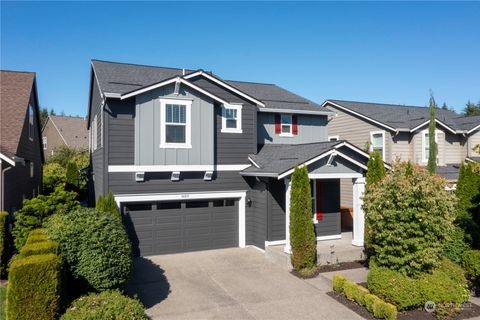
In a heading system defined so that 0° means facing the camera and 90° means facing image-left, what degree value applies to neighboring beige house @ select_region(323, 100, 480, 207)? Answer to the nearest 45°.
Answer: approximately 0°

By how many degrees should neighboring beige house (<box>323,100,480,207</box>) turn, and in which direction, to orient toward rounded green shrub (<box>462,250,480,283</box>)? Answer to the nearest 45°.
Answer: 0° — it already faces it

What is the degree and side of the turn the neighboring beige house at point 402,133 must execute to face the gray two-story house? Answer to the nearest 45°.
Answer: approximately 45° to its right

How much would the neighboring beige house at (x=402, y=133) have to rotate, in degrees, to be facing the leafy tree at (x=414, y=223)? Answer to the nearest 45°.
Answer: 0° — it already faces it

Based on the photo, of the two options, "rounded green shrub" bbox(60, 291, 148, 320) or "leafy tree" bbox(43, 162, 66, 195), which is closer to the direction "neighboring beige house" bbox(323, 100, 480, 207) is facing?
the rounded green shrub

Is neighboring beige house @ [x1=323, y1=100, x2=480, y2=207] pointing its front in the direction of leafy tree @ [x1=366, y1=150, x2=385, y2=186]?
yes

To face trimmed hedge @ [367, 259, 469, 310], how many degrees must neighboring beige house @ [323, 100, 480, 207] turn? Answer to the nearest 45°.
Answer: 0° — it already faces it

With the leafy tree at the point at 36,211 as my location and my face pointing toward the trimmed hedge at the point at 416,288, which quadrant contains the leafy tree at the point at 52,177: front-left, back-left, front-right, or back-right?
back-left

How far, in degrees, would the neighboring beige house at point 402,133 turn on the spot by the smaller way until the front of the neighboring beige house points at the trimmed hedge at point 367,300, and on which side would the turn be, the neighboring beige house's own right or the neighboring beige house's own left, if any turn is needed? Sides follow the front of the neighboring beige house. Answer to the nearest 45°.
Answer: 0° — it already faces it
